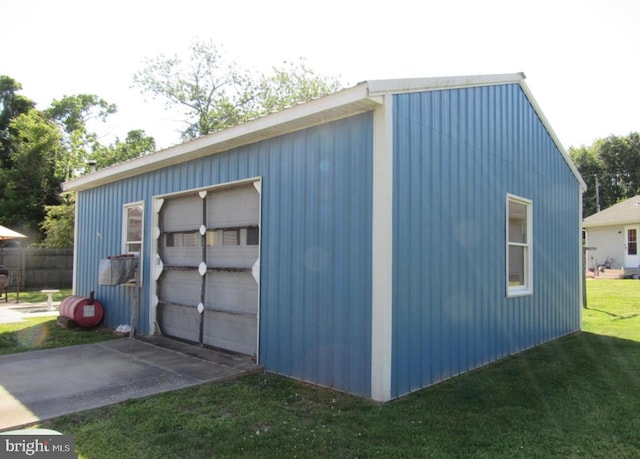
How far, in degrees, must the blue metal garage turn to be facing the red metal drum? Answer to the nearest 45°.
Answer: approximately 90° to its right

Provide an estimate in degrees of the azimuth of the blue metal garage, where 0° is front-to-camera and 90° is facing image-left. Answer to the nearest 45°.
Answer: approximately 45°

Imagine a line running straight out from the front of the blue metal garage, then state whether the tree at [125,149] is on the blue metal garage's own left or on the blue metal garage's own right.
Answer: on the blue metal garage's own right

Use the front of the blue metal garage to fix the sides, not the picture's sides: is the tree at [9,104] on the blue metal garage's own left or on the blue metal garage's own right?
on the blue metal garage's own right

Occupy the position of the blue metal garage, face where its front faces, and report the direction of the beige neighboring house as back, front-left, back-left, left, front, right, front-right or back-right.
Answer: back

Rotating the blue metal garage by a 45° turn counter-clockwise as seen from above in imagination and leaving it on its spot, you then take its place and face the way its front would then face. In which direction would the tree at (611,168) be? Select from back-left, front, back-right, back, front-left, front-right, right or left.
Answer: back-left

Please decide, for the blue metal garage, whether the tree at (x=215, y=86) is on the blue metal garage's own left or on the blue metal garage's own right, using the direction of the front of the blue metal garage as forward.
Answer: on the blue metal garage's own right

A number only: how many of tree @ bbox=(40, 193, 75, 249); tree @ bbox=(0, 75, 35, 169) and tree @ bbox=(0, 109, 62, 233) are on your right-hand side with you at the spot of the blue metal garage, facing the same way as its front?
3

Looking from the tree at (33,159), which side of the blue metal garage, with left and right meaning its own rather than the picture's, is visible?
right

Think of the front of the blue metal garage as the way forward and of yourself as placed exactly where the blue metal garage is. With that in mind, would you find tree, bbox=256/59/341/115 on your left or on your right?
on your right
